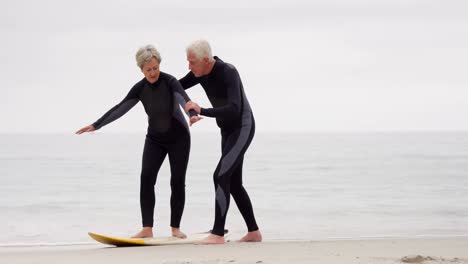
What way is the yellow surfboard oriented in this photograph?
to the viewer's left

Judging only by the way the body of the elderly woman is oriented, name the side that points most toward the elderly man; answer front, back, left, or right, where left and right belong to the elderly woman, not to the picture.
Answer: left

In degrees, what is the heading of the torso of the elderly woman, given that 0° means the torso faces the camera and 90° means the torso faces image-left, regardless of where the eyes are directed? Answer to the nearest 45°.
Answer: approximately 0°

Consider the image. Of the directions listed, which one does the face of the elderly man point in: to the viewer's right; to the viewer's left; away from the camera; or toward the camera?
to the viewer's left
